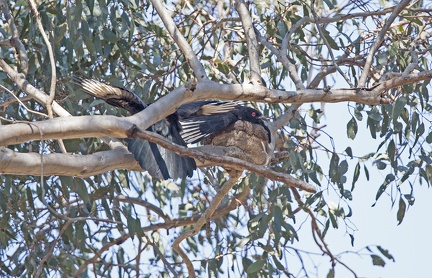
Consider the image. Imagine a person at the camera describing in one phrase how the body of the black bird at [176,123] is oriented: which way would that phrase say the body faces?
to the viewer's right

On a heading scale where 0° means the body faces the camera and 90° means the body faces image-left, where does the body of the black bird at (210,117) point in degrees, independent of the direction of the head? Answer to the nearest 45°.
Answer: approximately 270°
